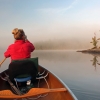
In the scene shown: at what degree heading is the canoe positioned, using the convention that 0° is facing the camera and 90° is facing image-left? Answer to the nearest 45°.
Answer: approximately 180°

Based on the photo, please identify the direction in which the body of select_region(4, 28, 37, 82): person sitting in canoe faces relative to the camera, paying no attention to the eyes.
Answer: away from the camera
